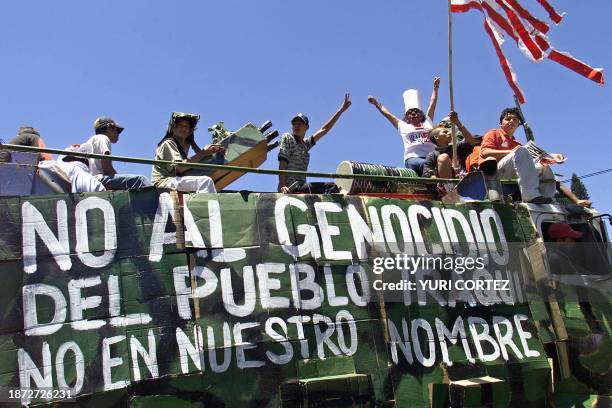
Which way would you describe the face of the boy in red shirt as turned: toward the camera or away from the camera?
toward the camera

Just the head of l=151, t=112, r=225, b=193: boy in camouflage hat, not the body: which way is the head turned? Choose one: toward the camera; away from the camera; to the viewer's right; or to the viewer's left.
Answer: toward the camera

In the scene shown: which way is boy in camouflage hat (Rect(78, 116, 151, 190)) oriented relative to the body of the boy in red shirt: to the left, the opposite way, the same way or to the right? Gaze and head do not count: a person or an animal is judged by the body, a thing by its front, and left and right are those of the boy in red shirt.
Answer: to the left

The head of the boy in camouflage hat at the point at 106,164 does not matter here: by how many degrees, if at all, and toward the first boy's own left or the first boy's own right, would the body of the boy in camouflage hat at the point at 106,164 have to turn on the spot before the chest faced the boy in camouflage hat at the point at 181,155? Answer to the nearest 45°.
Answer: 0° — they already face them

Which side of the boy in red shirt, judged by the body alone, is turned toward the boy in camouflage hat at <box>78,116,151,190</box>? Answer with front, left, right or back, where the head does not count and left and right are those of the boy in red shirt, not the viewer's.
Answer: right

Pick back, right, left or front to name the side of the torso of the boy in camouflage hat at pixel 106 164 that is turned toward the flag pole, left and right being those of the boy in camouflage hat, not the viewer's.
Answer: front

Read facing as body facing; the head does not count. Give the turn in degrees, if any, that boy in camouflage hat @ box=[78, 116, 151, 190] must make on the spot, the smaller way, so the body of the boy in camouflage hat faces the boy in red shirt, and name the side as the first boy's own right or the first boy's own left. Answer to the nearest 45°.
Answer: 0° — they already face them

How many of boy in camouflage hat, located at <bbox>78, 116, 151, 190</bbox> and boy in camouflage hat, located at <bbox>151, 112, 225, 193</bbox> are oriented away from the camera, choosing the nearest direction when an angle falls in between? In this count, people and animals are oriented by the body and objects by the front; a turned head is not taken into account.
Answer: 0

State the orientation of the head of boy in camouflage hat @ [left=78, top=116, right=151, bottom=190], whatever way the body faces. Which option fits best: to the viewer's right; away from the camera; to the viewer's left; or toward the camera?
to the viewer's right

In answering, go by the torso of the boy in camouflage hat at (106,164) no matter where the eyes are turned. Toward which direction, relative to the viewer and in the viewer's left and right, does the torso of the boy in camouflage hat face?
facing to the right of the viewer

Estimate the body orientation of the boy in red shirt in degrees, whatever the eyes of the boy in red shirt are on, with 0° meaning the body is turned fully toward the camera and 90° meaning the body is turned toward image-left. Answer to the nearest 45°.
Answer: approximately 315°

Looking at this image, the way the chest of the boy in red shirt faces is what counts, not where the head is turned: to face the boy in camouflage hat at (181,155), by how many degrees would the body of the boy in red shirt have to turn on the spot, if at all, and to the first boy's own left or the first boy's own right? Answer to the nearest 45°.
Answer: approximately 90° to the first boy's own right

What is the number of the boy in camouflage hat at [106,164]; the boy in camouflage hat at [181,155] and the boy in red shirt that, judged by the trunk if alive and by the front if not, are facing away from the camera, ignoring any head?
0

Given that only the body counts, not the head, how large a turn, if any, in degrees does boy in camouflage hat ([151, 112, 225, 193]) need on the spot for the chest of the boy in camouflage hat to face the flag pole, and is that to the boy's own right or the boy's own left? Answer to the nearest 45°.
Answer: approximately 45° to the boy's own left
